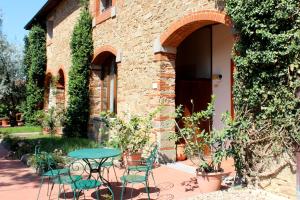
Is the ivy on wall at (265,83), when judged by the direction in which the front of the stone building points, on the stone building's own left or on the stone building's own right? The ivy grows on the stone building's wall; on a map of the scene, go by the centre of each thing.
on the stone building's own left

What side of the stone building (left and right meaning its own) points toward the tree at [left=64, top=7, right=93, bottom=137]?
right

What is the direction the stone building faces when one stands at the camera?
facing the viewer and to the left of the viewer

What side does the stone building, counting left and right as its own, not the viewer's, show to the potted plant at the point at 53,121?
right

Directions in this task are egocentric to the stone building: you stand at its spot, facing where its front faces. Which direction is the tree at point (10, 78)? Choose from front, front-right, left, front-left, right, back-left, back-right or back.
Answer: right
